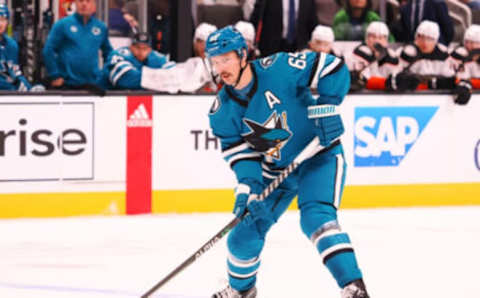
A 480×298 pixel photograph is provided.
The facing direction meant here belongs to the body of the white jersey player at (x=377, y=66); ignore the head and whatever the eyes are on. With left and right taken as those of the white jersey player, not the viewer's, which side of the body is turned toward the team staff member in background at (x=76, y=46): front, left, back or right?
right

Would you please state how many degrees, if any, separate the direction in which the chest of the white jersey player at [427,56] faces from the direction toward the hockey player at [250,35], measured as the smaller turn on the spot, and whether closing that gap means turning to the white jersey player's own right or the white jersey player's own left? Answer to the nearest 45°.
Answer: approximately 45° to the white jersey player's own right

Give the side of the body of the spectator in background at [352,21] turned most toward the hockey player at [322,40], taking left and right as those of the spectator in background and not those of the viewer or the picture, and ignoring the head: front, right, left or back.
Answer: front

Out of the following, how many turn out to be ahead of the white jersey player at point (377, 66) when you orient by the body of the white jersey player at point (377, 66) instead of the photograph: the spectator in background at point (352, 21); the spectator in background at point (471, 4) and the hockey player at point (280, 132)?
1

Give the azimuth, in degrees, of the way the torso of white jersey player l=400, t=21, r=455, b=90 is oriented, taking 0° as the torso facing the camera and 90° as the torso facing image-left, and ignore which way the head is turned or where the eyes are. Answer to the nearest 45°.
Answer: approximately 0°

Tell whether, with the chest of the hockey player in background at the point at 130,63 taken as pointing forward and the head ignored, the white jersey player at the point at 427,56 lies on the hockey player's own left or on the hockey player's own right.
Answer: on the hockey player's own left

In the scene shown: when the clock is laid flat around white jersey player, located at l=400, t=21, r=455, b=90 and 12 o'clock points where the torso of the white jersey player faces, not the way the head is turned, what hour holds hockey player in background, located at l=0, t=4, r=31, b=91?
The hockey player in background is roughly at 2 o'clock from the white jersey player.

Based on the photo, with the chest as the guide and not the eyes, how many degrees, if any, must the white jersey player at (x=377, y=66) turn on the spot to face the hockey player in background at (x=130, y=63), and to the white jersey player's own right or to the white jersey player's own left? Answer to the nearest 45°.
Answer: approximately 45° to the white jersey player's own right

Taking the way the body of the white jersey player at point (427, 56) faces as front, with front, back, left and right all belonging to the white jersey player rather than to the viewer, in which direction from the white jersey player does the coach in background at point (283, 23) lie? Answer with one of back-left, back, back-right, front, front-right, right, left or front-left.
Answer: right

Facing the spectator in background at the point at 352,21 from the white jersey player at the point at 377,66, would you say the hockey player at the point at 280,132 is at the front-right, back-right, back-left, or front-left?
back-left

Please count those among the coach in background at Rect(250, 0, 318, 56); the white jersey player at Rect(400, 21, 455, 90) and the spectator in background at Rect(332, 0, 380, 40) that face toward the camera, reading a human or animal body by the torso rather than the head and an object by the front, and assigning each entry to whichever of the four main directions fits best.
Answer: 3

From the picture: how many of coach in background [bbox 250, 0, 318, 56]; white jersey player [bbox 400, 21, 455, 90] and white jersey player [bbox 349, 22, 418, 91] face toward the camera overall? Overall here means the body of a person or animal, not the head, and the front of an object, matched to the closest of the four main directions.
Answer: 3

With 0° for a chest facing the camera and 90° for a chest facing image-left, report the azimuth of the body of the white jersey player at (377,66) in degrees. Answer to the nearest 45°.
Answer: approximately 0°

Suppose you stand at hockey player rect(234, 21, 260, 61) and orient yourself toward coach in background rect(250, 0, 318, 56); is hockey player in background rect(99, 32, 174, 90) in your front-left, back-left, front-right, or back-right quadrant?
back-left
